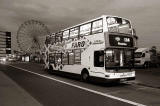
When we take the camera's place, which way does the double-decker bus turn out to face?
facing the viewer and to the right of the viewer
